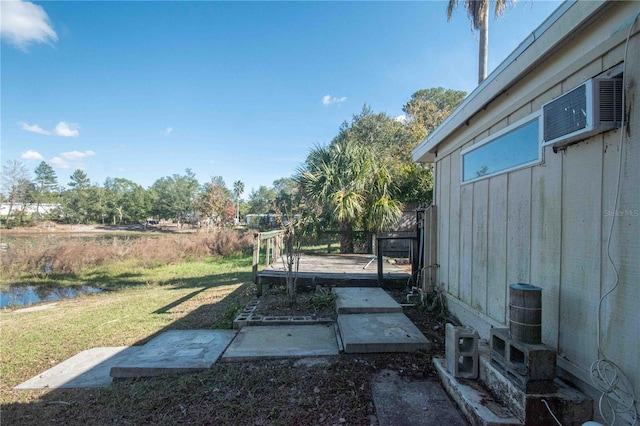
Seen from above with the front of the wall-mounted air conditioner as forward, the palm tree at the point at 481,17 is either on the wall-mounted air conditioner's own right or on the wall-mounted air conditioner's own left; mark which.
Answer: on the wall-mounted air conditioner's own right

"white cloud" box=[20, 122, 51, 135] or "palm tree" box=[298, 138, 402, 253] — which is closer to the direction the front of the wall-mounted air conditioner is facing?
the white cloud

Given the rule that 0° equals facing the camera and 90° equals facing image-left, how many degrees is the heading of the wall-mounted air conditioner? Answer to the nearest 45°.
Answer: approximately 45°

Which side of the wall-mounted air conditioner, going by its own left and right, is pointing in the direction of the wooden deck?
right

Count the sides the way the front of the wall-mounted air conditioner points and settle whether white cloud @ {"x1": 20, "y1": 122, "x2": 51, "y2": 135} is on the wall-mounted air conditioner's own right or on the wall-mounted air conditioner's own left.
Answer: on the wall-mounted air conditioner's own right

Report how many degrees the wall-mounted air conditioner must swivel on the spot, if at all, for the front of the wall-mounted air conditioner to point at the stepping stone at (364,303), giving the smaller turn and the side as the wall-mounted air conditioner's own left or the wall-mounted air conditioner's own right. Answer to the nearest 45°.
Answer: approximately 90° to the wall-mounted air conditioner's own right

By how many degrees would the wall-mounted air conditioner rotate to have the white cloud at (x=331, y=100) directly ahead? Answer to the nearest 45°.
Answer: approximately 90° to its right
